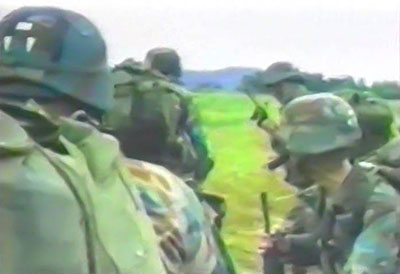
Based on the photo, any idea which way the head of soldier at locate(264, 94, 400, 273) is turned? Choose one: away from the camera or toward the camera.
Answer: toward the camera

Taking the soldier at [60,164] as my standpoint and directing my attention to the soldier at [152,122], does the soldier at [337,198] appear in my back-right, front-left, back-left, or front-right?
front-right

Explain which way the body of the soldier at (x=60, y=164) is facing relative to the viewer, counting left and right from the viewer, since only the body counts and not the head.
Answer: facing away from the viewer and to the right of the viewer

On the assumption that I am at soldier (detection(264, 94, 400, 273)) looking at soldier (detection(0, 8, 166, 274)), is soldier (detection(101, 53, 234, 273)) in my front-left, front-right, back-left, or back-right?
front-right

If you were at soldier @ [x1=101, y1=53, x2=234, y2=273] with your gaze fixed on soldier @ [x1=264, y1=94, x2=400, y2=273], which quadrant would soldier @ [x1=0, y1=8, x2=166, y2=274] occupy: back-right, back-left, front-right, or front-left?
front-right

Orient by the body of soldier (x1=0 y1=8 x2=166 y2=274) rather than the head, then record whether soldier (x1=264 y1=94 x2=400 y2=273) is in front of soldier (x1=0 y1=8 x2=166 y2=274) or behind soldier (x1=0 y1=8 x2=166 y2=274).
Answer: in front

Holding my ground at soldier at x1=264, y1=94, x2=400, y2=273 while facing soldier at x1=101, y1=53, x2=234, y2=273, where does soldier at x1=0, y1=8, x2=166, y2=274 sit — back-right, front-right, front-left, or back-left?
front-left
